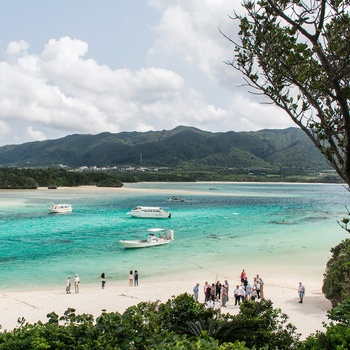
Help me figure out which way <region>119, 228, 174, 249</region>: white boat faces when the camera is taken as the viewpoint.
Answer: facing to the left of the viewer

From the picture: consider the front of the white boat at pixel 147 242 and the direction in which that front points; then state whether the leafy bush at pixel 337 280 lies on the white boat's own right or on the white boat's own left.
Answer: on the white boat's own left
